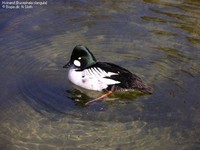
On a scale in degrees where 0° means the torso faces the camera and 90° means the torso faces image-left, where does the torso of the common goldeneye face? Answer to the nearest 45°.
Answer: approximately 90°
